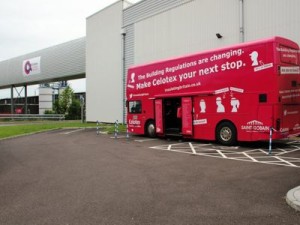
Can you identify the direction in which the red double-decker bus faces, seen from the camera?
facing away from the viewer and to the left of the viewer

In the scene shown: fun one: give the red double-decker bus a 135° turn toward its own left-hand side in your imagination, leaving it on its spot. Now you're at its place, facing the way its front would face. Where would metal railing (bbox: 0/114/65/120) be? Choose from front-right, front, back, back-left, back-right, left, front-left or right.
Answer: back-right
